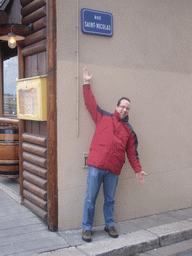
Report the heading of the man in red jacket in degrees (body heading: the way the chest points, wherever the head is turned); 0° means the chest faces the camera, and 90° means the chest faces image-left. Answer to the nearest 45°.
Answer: approximately 0°

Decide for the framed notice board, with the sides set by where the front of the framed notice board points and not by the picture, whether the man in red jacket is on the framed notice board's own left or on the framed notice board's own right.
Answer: on the framed notice board's own left

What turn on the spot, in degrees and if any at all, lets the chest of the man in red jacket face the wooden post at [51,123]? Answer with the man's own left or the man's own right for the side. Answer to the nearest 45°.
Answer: approximately 90° to the man's own right

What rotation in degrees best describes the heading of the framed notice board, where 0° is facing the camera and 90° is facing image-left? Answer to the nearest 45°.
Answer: approximately 45°

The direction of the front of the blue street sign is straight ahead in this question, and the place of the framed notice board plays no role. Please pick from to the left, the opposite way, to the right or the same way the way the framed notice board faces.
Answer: to the right

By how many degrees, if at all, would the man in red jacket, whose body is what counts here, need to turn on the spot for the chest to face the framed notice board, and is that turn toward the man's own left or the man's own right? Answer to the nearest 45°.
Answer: approximately 90° to the man's own right
